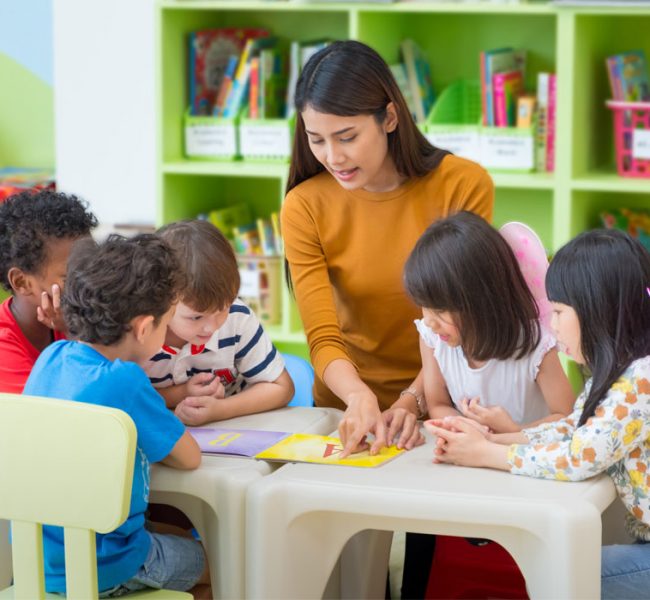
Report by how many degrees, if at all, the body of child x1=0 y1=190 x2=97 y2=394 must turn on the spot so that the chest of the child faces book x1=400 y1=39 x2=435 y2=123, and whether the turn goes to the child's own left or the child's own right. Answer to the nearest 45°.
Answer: approximately 45° to the child's own left

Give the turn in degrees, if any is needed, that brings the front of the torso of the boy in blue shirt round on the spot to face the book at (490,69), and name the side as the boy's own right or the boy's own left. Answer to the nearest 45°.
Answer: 0° — they already face it

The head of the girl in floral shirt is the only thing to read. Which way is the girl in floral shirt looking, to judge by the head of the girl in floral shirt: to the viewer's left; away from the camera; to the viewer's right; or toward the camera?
to the viewer's left

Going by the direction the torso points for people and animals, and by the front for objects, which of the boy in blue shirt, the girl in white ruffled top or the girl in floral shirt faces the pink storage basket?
the boy in blue shirt

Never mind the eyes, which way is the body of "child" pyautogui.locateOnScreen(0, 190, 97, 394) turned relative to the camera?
to the viewer's right

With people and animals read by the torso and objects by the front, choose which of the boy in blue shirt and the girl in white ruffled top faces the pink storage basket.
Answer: the boy in blue shirt

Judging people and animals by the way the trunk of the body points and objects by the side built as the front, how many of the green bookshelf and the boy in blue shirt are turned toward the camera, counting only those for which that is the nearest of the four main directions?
1

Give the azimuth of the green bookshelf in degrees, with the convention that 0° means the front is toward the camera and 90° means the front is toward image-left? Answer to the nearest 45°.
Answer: approximately 0°

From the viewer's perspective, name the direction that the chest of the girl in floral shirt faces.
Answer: to the viewer's left

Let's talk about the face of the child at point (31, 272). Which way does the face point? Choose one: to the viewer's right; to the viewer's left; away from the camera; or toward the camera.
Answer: to the viewer's right

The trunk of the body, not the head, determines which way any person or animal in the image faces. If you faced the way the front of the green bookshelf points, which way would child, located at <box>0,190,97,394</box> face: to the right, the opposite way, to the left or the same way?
to the left

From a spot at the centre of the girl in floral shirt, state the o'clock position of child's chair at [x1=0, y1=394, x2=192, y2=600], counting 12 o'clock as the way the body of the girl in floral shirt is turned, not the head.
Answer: The child's chair is roughly at 11 o'clock from the girl in floral shirt.
